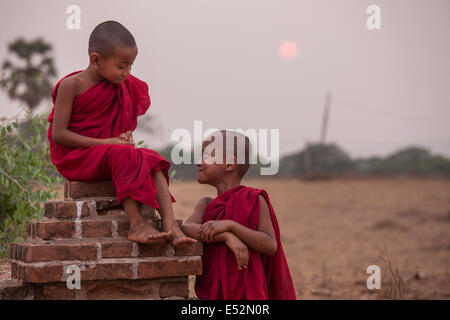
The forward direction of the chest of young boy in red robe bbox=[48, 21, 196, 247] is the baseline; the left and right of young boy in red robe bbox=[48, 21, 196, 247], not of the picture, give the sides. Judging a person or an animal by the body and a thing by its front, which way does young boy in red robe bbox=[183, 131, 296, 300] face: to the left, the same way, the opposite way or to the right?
to the right

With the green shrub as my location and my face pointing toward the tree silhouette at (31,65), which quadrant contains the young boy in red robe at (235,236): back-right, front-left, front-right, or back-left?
back-right

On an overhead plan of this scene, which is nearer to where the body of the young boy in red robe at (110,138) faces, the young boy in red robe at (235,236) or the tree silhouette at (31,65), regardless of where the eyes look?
the young boy in red robe

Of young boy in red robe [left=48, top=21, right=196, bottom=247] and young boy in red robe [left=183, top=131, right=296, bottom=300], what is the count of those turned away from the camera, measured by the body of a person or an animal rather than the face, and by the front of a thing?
0

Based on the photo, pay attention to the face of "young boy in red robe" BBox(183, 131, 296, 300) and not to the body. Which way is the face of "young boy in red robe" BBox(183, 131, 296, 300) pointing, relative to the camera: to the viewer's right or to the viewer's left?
to the viewer's left

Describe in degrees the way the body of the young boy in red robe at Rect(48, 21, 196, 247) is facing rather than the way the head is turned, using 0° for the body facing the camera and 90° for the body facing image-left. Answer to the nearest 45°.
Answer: approximately 315°

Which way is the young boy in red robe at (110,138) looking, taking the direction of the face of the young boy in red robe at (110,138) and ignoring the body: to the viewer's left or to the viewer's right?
to the viewer's right

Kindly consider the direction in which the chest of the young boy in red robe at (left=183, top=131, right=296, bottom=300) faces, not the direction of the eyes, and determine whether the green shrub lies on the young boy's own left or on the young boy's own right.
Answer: on the young boy's own right

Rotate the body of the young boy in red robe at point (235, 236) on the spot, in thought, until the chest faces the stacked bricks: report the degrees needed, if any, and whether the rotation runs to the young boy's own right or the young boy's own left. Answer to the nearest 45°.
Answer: approximately 45° to the young boy's own right
